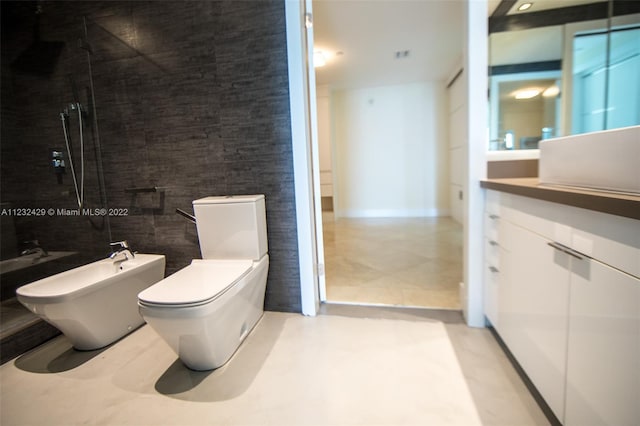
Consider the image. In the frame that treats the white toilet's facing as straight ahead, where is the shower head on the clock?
The shower head is roughly at 3 o'clock from the white toilet.

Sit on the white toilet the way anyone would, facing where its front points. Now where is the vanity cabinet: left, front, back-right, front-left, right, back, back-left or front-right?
left

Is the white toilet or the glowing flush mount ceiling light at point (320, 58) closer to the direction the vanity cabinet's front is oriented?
the white toilet

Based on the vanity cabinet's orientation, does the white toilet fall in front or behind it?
in front

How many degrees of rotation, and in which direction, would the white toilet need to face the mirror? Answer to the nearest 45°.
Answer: approximately 135° to its left

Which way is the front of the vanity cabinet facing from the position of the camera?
facing the viewer and to the left of the viewer

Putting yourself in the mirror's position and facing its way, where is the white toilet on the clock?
The white toilet is roughly at 12 o'clock from the mirror.

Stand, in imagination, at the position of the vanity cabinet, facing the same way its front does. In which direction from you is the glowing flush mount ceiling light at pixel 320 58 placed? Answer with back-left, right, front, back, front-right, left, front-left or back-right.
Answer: right

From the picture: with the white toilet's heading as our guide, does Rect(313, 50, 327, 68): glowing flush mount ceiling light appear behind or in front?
behind

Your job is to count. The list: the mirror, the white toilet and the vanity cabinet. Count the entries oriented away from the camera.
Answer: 0

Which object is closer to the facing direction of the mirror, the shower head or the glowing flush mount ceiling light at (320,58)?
the shower head
